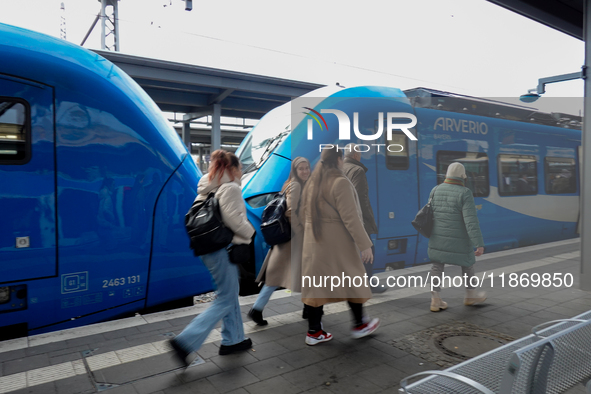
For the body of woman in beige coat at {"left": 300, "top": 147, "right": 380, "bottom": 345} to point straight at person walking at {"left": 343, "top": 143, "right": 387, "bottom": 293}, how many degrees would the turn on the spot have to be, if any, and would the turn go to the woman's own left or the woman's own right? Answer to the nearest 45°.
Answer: approximately 45° to the woman's own left

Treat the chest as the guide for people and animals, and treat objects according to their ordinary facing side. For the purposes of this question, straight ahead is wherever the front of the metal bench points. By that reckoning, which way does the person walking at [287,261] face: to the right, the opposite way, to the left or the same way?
to the right

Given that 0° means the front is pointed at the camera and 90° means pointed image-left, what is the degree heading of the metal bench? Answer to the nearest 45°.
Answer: approximately 135°

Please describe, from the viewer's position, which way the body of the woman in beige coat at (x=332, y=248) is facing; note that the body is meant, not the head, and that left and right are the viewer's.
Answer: facing away from the viewer and to the right of the viewer

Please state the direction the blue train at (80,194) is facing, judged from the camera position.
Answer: facing away from the viewer and to the right of the viewer

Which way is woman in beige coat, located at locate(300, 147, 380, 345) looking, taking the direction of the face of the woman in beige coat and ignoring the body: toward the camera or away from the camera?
away from the camera

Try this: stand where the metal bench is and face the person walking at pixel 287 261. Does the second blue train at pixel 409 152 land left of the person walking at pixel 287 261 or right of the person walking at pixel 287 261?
right

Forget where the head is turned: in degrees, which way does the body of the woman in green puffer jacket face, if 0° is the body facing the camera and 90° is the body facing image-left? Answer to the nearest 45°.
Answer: approximately 225°
